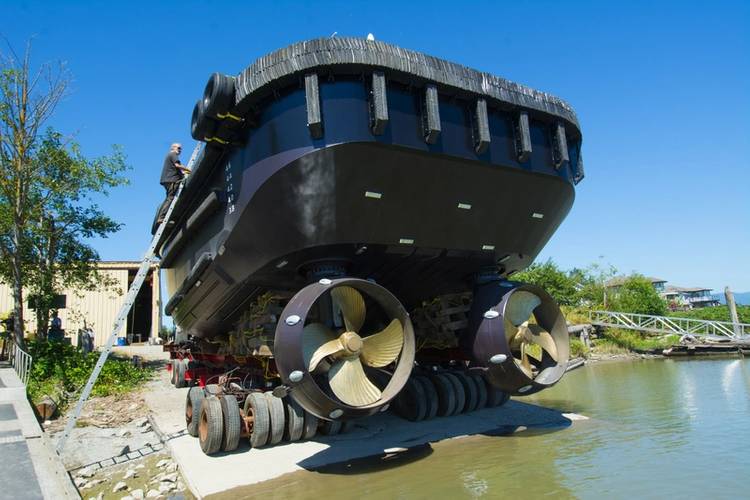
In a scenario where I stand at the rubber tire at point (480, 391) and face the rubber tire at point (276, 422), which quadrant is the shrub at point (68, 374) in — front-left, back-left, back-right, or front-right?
front-right

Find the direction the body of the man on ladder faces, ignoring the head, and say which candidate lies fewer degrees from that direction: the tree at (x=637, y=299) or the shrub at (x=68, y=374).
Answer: the tree

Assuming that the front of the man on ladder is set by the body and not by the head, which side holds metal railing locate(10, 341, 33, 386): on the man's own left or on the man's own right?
on the man's own left

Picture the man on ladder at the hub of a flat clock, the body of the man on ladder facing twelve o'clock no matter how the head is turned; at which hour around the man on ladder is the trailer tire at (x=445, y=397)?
The trailer tire is roughly at 1 o'clock from the man on ladder.

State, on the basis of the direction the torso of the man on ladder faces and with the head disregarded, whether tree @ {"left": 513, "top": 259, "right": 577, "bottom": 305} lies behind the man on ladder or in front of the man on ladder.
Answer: in front

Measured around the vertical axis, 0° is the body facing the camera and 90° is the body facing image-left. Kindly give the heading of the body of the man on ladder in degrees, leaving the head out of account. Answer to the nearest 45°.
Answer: approximately 270°

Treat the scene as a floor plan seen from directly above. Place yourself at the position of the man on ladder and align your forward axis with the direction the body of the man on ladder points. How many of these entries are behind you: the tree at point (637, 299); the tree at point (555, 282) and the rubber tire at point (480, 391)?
0
